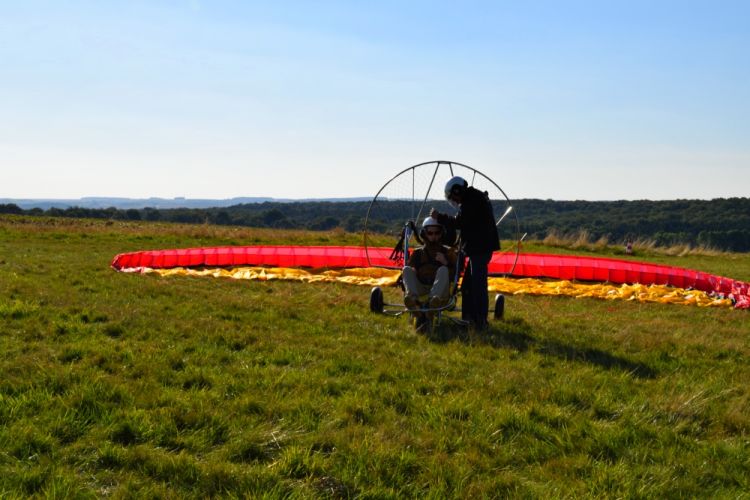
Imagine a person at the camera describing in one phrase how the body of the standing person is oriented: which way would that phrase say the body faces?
to the viewer's left
